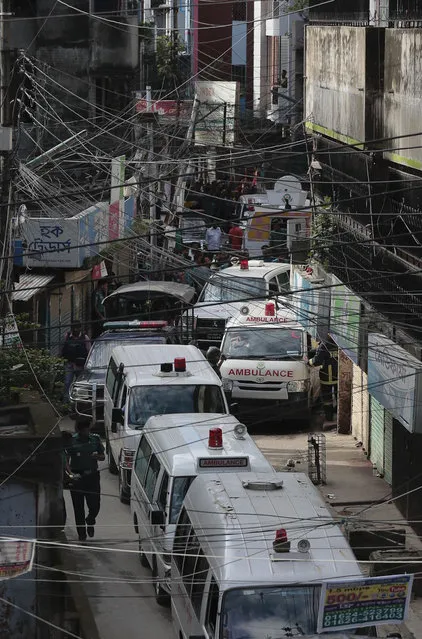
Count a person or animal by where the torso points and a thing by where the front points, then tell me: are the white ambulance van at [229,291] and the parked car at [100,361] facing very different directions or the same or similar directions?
same or similar directions

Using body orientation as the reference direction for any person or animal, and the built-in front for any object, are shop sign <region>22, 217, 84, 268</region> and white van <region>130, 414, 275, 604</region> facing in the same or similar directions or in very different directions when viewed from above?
same or similar directions

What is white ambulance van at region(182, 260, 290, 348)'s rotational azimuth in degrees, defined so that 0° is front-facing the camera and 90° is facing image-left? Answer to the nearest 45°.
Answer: approximately 45°

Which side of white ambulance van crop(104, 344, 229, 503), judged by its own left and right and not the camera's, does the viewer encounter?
front

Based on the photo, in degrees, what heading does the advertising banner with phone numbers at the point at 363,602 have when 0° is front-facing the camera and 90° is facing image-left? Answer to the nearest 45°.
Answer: approximately 0°

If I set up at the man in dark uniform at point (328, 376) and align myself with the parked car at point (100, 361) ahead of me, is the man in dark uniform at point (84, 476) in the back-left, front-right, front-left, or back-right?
front-left

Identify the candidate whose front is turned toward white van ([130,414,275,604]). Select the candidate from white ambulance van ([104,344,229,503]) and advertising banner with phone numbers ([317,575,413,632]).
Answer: the white ambulance van

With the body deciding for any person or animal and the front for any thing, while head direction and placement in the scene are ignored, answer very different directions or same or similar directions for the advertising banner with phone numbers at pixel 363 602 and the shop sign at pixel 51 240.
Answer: same or similar directions

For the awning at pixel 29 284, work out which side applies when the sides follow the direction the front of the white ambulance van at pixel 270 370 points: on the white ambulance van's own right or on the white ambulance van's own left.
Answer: on the white ambulance van's own right

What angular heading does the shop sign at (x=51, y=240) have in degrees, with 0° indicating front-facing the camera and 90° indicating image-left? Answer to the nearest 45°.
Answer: approximately 0°

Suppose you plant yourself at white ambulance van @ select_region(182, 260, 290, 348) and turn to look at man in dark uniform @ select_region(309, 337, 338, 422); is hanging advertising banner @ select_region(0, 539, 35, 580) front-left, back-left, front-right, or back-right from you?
front-right
